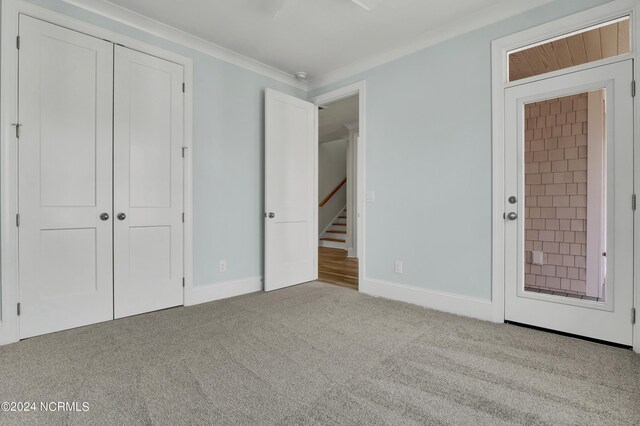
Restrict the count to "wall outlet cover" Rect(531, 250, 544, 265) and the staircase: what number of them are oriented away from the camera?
0

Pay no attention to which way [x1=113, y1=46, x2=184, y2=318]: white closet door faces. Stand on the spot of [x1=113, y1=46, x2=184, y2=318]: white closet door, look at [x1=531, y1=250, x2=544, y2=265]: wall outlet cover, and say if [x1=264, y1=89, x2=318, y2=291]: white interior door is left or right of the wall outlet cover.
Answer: left

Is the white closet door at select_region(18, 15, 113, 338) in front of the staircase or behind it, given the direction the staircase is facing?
in front

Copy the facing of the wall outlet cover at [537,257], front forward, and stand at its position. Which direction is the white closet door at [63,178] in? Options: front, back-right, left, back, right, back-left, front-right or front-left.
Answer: front-right

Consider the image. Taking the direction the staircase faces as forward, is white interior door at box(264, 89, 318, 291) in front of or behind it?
in front

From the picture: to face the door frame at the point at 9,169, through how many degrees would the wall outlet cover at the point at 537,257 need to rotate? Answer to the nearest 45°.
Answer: approximately 45° to its right

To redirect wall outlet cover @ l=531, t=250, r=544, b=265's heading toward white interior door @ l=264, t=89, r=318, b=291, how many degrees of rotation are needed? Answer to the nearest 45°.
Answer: approximately 90° to its right

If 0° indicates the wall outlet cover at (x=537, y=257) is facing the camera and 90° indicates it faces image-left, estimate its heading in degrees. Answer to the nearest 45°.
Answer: approximately 0°

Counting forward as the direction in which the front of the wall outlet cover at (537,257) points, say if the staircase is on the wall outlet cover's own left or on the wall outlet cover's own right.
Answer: on the wall outlet cover's own right

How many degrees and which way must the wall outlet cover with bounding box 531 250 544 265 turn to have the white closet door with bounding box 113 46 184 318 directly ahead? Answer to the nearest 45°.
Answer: approximately 45° to its right
